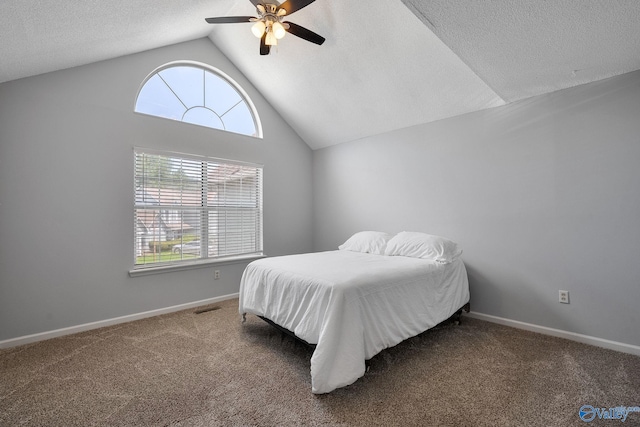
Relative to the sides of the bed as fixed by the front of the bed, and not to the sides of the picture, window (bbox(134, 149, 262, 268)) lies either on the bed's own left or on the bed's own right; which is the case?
on the bed's own right

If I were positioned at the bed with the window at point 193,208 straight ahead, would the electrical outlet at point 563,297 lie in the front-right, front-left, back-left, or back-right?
back-right

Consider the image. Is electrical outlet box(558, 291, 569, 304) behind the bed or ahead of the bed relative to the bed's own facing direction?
behind

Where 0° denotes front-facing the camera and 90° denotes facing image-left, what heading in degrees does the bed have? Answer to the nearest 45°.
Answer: approximately 45°
